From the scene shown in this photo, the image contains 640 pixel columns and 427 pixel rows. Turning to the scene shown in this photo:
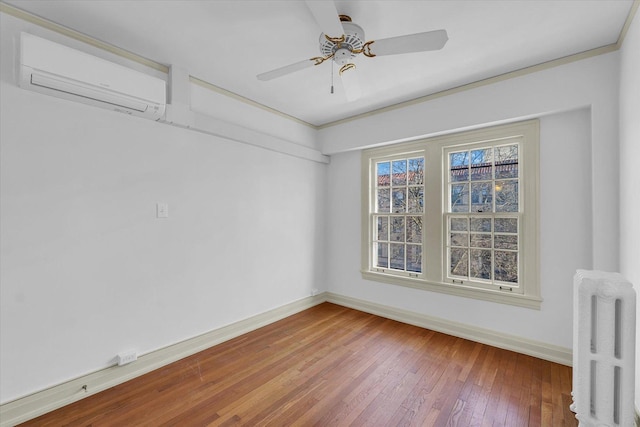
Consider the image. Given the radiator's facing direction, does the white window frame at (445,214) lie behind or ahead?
ahead

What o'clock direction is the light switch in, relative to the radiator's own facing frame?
The light switch is roughly at 11 o'clock from the radiator.

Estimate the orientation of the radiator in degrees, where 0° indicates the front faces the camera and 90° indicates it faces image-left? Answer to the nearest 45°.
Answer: approximately 90°

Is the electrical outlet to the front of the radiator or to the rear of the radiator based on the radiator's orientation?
to the front
